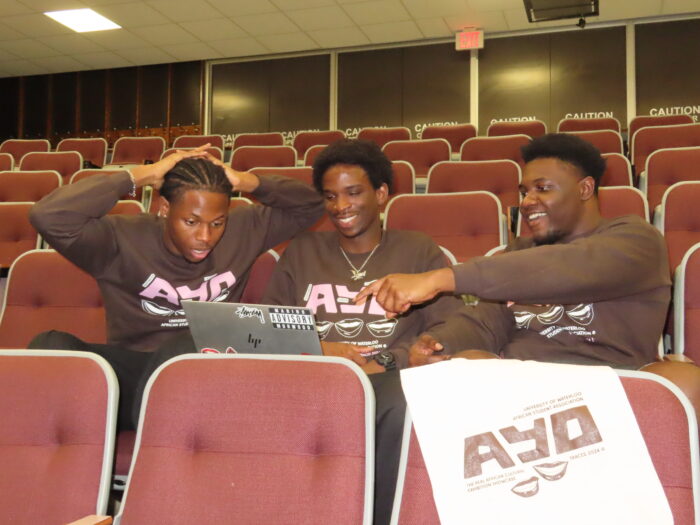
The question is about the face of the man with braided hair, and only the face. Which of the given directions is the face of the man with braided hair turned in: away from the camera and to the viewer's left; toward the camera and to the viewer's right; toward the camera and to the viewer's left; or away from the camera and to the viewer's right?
toward the camera and to the viewer's right

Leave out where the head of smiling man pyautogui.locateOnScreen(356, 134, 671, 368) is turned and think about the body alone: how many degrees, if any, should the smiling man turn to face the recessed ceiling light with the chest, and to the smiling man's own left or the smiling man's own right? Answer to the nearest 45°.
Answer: approximately 90° to the smiling man's own right

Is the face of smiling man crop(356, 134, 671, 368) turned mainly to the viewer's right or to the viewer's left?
to the viewer's left

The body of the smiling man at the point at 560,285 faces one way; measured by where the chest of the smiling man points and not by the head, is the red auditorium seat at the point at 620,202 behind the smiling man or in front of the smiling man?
behind

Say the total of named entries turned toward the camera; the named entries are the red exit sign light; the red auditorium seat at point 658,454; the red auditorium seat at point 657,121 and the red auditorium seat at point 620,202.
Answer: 4

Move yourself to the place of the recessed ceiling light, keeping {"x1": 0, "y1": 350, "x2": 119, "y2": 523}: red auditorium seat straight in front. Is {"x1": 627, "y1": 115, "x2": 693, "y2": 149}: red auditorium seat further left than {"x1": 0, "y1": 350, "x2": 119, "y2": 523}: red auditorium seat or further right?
left

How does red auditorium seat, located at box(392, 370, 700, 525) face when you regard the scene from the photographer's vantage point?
facing the viewer

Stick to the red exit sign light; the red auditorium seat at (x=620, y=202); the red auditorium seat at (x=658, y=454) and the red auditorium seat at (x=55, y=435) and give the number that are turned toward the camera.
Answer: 4

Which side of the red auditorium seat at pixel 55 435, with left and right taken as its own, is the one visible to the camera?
front
